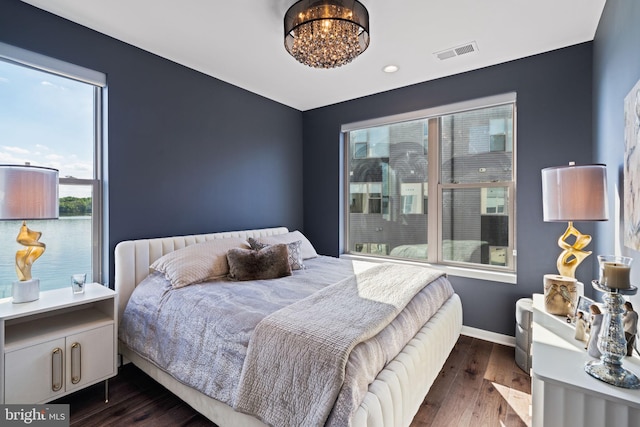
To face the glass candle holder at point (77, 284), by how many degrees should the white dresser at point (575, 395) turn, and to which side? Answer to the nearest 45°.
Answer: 0° — it already faces it

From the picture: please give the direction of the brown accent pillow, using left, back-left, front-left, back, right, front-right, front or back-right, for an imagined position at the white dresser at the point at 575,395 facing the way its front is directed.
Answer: front-right

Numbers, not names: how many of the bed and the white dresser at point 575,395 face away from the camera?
0

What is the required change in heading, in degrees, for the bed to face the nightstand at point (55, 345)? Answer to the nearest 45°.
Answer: approximately 135° to its right

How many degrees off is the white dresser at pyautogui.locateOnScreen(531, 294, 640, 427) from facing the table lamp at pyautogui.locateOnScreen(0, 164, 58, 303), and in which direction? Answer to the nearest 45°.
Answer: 0° — it already faces it

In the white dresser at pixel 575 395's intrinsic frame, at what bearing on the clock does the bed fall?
The bed is roughly at 1 o'clock from the white dresser.

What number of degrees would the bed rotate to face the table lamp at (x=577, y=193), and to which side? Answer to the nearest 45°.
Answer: approximately 45° to its left

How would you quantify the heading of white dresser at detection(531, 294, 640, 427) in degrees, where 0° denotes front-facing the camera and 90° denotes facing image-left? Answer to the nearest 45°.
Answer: approximately 45°

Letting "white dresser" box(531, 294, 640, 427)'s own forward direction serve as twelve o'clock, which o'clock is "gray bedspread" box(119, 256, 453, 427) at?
The gray bedspread is roughly at 1 o'clock from the white dresser.

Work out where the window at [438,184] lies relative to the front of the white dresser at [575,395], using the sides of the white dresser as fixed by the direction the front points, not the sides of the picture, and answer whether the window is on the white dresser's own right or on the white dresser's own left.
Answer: on the white dresser's own right

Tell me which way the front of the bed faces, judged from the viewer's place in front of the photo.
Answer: facing the viewer and to the right of the viewer
